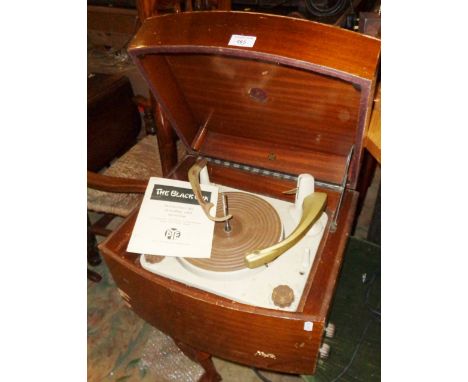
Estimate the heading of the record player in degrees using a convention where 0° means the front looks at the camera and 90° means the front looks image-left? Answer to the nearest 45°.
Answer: approximately 45°

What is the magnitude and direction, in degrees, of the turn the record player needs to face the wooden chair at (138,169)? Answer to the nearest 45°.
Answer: approximately 90° to its right

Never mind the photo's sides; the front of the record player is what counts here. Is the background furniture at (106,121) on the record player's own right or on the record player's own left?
on the record player's own right
